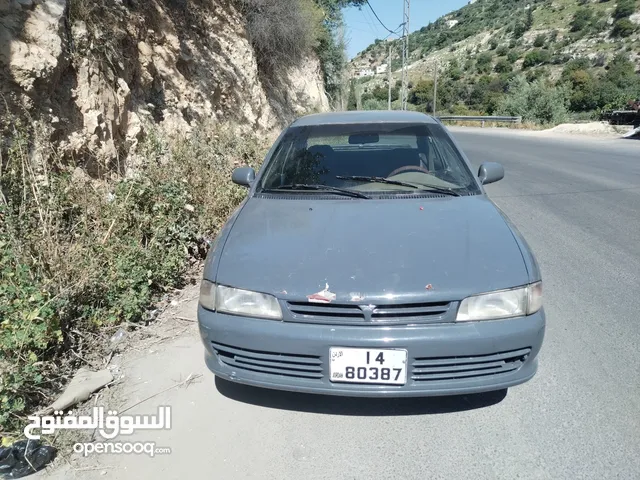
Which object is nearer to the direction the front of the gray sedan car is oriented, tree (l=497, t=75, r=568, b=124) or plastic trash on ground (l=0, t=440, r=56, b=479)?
the plastic trash on ground

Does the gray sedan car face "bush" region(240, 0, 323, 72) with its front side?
no

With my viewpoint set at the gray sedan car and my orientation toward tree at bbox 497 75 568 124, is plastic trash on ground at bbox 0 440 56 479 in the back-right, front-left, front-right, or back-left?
back-left

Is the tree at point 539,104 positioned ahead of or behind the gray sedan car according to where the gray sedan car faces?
behind

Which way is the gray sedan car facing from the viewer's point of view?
toward the camera

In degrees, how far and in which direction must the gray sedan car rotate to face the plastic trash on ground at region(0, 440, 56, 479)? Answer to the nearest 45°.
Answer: approximately 90° to its right
